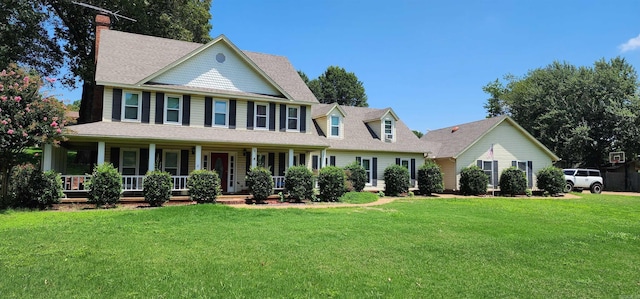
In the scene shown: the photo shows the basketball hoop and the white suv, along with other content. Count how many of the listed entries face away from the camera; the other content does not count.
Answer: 0

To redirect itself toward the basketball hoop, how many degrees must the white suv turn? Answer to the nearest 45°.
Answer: approximately 90° to its right

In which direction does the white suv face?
to the viewer's left

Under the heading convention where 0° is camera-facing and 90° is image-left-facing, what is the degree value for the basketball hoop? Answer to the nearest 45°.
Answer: approximately 45°
